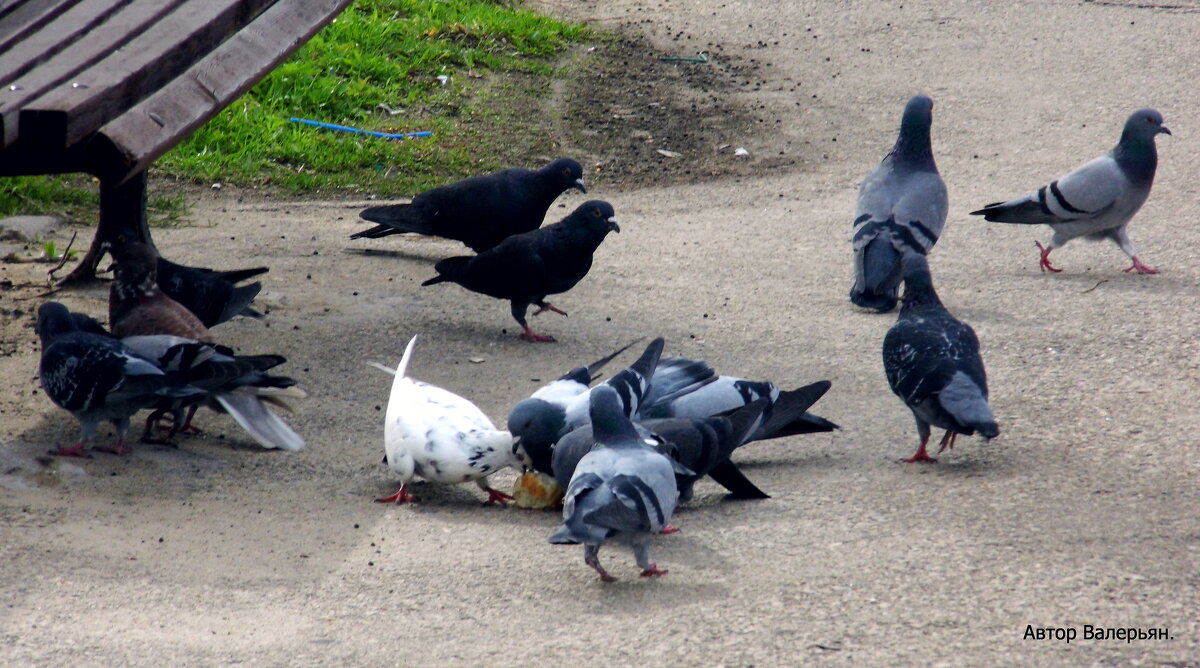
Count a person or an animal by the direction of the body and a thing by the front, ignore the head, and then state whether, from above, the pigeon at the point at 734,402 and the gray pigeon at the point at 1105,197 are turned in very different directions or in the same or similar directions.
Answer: very different directions

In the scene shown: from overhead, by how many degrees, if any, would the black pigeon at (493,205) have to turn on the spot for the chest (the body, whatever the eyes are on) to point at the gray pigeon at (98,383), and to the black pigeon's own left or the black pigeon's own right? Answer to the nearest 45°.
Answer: approximately 135° to the black pigeon's own right

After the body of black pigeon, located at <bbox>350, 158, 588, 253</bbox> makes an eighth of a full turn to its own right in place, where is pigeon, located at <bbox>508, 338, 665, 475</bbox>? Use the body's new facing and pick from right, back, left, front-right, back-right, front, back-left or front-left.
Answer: front-right

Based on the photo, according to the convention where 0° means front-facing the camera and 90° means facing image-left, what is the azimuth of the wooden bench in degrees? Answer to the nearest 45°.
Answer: approximately 315°

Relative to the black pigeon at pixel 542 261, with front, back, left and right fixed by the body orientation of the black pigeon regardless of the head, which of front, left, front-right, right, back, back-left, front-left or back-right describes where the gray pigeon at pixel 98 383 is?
back-right

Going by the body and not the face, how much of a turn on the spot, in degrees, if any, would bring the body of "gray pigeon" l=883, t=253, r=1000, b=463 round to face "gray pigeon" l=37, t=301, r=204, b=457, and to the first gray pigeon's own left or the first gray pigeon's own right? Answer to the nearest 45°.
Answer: approximately 45° to the first gray pigeon's own left

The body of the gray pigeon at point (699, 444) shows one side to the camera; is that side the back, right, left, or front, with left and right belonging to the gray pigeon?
left

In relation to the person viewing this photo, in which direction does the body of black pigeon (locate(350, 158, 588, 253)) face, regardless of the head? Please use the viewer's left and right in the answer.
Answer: facing to the right of the viewer

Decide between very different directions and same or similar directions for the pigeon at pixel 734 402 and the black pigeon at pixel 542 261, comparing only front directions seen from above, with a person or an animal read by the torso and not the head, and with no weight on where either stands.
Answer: very different directions

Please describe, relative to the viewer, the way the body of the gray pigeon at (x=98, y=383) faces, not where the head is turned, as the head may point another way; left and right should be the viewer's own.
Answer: facing to the left of the viewer

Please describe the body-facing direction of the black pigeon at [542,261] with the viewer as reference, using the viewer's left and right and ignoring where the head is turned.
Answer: facing to the right of the viewer

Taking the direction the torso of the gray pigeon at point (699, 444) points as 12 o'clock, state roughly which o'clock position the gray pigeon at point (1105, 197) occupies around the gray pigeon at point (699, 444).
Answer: the gray pigeon at point (1105, 197) is roughly at 4 o'clock from the gray pigeon at point (699, 444).

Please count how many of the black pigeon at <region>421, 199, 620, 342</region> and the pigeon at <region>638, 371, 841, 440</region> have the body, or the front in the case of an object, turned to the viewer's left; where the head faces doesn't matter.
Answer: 1

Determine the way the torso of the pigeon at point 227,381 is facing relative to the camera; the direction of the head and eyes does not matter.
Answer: to the viewer's left

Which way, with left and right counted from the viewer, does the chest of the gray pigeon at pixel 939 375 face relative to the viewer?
facing away from the viewer and to the left of the viewer

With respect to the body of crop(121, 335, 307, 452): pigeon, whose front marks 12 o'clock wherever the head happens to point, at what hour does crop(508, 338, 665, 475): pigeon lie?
crop(508, 338, 665, 475): pigeon is roughly at 7 o'clock from crop(121, 335, 307, 452): pigeon.

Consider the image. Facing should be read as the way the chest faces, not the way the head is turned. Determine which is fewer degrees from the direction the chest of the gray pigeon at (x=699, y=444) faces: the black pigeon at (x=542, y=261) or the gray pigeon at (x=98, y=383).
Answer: the gray pigeon
